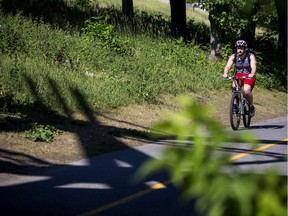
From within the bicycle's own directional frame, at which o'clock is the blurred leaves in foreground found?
The blurred leaves in foreground is roughly at 12 o'clock from the bicycle.

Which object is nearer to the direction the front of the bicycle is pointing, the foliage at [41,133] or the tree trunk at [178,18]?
the foliage

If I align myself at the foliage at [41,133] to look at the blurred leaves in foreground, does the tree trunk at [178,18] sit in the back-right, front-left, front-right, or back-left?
back-left

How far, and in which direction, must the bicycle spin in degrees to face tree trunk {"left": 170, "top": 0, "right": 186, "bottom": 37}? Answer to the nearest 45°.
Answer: approximately 180°

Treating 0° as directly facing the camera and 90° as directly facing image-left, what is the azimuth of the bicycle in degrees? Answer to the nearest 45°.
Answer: approximately 0°

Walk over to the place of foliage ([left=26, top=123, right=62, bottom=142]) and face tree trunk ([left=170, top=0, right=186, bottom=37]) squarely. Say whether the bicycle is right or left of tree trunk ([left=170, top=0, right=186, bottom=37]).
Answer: right

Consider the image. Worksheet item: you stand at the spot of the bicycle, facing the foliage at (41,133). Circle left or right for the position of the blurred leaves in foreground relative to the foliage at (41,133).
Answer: left
